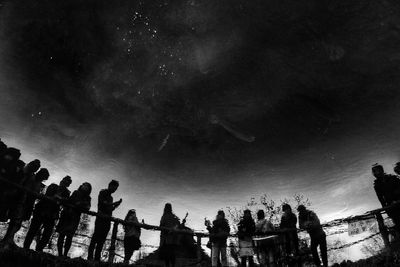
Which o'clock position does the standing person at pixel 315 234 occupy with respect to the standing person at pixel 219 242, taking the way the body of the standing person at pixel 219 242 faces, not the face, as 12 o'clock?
the standing person at pixel 315 234 is roughly at 9 o'clock from the standing person at pixel 219 242.

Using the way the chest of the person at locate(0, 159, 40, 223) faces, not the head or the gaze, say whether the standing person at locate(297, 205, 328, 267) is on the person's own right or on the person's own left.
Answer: on the person's own left

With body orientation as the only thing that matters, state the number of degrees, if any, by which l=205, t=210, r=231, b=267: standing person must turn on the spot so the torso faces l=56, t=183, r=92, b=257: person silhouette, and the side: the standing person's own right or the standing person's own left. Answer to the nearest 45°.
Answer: approximately 90° to the standing person's own right

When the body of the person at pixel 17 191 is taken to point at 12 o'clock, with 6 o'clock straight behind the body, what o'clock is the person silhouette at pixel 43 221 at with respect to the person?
The person silhouette is roughly at 9 o'clock from the person.
